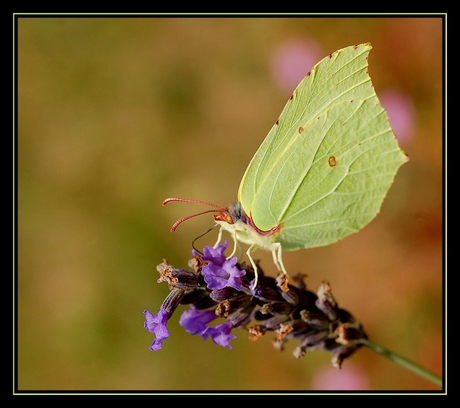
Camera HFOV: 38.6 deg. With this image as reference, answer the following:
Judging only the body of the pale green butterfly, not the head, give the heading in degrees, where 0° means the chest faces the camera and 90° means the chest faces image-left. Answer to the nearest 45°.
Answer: approximately 90°

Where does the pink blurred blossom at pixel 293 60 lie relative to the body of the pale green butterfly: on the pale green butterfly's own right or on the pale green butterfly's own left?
on the pale green butterfly's own right

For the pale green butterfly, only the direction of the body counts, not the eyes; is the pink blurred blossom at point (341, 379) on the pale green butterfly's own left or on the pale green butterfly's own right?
on the pale green butterfly's own right

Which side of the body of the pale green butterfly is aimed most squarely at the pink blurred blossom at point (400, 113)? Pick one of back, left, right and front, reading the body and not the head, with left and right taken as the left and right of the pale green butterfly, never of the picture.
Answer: right
